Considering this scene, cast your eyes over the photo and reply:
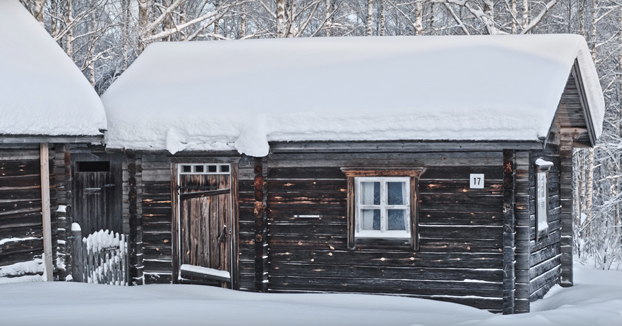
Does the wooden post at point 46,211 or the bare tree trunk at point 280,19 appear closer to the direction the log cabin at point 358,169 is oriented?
the wooden post

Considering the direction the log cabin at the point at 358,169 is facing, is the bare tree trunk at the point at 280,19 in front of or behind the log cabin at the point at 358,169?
behind

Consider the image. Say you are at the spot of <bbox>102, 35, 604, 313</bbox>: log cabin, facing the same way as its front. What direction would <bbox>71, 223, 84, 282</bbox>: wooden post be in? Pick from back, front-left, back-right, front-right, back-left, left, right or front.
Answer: right

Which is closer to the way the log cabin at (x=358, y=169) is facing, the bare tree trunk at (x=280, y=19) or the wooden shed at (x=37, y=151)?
the wooden shed

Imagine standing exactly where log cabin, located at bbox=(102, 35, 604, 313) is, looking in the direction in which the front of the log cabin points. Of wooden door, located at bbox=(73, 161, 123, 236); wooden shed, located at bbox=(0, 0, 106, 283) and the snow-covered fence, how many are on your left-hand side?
0

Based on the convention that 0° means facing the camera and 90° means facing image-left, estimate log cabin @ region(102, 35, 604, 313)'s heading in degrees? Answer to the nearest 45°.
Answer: approximately 0°

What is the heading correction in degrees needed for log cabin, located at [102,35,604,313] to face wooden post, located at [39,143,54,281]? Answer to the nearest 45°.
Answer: approximately 90° to its right

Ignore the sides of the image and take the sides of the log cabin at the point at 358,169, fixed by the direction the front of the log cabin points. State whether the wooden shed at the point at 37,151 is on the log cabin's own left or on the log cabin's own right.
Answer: on the log cabin's own right

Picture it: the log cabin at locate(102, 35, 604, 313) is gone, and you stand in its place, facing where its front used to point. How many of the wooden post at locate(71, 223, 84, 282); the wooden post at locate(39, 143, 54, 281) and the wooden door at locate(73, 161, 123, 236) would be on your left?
0

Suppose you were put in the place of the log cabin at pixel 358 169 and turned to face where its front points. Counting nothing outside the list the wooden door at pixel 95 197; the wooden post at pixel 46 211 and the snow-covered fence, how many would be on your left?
0

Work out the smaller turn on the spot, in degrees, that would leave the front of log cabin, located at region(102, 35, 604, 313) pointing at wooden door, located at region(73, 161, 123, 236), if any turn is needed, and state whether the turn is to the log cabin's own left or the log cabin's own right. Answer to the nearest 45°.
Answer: approximately 135° to the log cabin's own right

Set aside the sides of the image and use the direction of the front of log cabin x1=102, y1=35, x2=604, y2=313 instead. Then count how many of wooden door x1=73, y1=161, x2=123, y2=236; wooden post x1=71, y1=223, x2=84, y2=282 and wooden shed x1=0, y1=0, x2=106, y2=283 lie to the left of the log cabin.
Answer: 0
